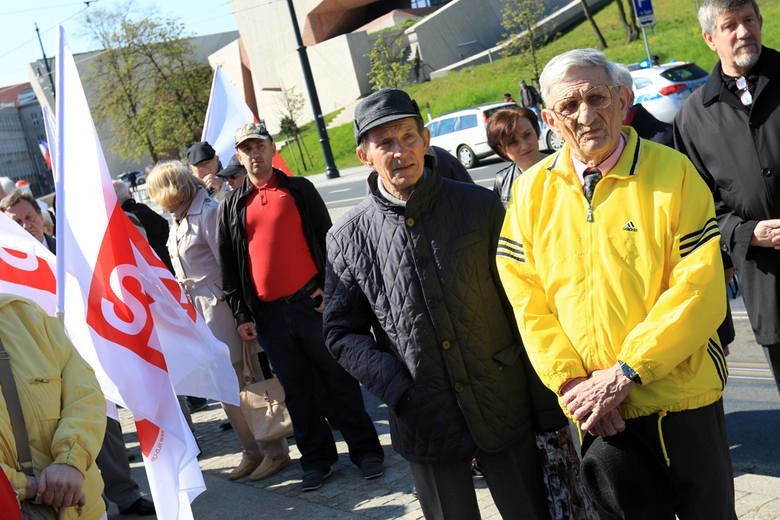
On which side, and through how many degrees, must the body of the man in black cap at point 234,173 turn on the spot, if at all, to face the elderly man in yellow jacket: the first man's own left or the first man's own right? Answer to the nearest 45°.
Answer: approximately 45° to the first man's own left

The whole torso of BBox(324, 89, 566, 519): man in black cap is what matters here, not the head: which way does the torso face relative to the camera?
toward the camera

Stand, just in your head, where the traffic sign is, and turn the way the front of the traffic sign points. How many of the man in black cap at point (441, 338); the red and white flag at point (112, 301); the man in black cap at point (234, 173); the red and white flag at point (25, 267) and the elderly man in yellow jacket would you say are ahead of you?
5

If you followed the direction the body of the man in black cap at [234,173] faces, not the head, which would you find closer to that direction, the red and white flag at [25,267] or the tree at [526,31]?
the red and white flag

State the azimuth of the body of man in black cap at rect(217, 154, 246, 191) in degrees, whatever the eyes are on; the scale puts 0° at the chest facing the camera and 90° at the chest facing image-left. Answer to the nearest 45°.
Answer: approximately 45°

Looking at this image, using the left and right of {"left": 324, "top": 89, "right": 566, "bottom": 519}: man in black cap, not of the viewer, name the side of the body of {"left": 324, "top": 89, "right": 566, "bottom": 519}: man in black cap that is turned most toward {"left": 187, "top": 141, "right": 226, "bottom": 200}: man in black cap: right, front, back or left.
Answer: back

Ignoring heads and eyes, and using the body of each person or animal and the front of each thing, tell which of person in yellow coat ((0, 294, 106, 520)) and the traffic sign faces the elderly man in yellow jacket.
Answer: the traffic sign

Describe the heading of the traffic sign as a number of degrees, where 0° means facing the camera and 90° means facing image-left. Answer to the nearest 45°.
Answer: approximately 0°

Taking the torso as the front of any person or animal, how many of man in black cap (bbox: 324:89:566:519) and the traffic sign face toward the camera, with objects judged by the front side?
2

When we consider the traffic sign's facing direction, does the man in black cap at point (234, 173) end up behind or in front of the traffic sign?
in front

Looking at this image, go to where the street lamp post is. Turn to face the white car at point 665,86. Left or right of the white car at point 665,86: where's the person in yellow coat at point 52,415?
right
